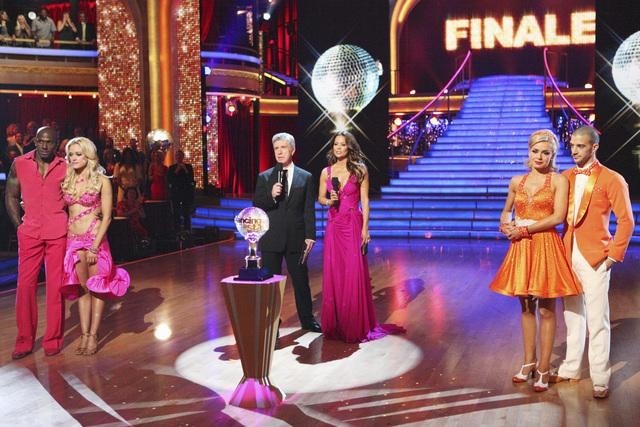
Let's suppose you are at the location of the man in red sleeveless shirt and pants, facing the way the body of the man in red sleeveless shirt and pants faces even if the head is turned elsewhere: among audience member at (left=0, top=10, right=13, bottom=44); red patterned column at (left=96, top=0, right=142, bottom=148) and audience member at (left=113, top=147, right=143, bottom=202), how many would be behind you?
3

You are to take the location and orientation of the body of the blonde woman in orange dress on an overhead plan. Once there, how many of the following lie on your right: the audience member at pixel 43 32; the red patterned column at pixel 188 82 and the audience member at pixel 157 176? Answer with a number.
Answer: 3

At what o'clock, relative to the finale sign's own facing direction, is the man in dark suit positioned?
The man in dark suit is roughly at 12 o'clock from the finale sign.

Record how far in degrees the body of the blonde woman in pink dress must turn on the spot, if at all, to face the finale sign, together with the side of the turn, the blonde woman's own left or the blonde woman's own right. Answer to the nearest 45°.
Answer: approximately 180°

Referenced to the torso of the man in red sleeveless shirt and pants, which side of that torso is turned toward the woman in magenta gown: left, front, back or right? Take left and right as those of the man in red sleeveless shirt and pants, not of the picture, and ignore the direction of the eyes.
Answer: left

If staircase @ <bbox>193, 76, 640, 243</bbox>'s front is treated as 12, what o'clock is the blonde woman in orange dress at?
The blonde woman in orange dress is roughly at 12 o'clock from the staircase.

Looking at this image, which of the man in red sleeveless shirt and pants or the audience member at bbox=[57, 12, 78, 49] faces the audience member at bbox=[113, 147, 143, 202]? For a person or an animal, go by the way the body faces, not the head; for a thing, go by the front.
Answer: the audience member at bbox=[57, 12, 78, 49]

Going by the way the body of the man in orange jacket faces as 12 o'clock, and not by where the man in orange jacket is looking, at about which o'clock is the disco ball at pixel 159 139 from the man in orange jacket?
The disco ball is roughly at 3 o'clock from the man in orange jacket.

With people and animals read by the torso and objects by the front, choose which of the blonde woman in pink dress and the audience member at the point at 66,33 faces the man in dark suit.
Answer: the audience member

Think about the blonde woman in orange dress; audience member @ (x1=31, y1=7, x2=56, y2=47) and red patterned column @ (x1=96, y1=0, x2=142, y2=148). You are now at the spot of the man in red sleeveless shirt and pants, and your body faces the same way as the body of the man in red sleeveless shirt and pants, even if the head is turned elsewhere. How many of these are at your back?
2
